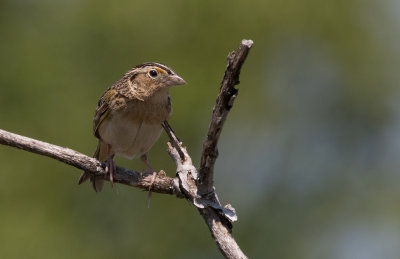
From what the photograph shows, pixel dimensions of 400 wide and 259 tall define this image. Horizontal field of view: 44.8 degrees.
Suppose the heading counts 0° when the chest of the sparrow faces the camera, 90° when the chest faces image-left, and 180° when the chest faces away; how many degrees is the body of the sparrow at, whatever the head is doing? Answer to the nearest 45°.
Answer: approximately 315°
